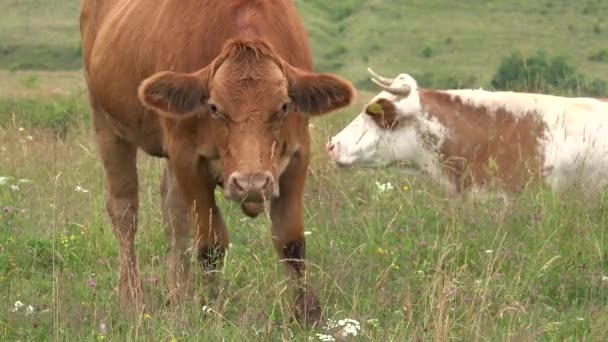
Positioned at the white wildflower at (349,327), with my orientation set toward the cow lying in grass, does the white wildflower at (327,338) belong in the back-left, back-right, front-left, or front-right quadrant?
back-left

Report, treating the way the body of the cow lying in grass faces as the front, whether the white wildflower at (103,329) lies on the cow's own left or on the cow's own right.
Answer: on the cow's own left

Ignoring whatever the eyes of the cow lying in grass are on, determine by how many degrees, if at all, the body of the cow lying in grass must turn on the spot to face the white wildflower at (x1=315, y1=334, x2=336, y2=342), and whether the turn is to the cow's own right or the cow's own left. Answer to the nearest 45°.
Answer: approximately 90° to the cow's own left

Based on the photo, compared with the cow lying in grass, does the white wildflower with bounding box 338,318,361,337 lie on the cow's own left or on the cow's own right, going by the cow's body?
on the cow's own left

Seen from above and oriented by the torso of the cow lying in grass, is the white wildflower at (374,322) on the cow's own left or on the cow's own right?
on the cow's own left

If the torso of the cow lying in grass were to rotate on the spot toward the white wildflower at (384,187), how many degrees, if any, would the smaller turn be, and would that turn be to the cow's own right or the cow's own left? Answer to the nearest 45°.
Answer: approximately 45° to the cow's own left

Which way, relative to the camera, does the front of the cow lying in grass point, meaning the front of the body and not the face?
to the viewer's left

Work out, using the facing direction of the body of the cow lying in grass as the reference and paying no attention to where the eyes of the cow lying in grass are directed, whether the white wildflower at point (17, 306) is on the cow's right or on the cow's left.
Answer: on the cow's left
